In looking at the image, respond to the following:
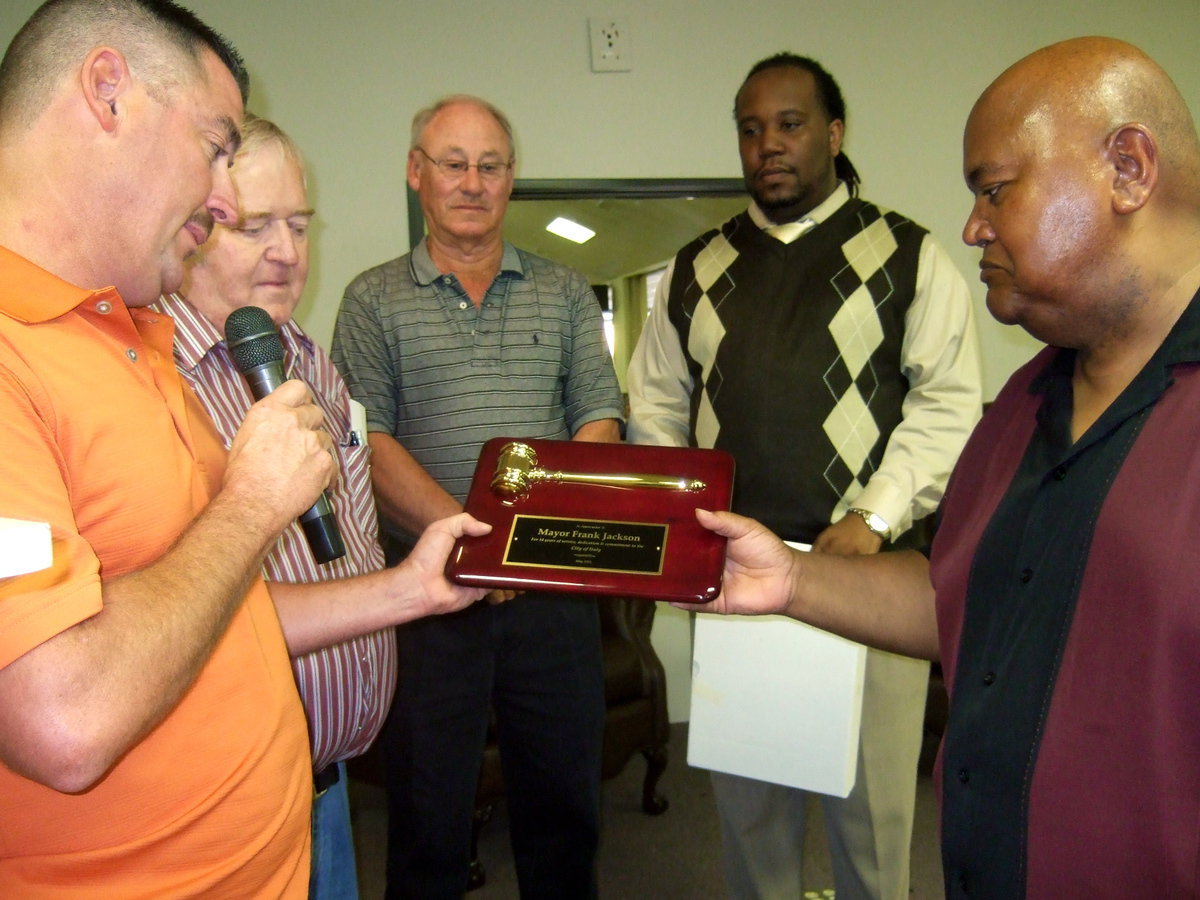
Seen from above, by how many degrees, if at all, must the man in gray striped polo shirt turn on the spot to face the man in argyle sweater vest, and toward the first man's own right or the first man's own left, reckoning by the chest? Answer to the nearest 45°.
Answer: approximately 90° to the first man's own left

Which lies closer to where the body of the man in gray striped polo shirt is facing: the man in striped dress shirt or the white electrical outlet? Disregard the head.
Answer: the man in striped dress shirt

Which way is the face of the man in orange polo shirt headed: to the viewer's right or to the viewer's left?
to the viewer's right

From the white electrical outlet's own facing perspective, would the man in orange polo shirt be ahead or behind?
ahead

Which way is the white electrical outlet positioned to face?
toward the camera

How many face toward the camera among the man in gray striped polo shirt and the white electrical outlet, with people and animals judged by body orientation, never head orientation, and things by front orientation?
2

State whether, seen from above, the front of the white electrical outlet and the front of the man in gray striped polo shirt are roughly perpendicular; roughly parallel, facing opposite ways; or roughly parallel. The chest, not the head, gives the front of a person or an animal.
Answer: roughly parallel

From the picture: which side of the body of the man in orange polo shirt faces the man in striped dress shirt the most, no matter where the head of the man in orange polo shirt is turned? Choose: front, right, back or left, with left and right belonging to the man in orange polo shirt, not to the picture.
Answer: left

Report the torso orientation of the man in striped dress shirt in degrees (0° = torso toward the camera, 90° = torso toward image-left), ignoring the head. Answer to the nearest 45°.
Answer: approximately 315°

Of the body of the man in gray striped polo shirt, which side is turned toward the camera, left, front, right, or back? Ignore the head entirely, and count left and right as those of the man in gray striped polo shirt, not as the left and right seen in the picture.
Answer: front

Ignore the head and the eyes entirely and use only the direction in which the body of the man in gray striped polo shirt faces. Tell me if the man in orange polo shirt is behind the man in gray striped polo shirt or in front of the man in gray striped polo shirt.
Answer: in front

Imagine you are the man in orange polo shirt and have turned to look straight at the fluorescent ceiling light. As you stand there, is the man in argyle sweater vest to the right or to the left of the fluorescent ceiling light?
right

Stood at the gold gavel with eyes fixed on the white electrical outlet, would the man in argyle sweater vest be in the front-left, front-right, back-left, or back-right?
front-right
